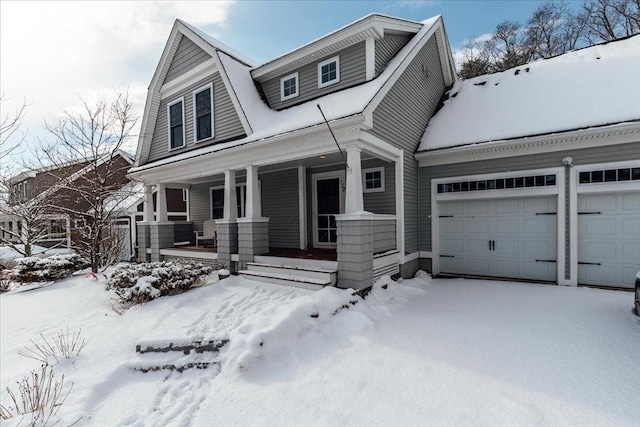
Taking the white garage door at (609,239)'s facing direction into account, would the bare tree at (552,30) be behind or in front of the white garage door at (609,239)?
behind

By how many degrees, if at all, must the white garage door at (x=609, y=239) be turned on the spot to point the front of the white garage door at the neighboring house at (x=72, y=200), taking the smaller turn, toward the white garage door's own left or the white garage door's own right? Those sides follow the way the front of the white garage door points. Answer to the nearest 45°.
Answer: approximately 90° to the white garage door's own right

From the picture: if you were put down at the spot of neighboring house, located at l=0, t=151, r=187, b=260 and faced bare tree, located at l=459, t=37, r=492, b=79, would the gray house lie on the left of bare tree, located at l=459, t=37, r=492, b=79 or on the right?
right

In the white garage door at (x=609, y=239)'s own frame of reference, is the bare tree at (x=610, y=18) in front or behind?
behind

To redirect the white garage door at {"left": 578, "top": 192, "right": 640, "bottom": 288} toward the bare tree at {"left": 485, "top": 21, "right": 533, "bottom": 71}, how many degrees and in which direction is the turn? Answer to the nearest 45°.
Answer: approximately 180°

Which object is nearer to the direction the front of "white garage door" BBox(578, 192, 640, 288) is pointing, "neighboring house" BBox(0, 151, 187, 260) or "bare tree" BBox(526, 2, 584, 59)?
the neighboring house

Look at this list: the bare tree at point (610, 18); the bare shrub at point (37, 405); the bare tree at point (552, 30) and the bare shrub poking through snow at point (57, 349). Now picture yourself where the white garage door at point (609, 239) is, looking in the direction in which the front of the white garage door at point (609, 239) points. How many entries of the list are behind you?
2

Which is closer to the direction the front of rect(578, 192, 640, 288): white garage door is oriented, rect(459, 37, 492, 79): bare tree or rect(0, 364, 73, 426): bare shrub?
the bare shrub

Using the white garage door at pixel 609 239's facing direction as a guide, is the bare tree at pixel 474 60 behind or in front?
behind

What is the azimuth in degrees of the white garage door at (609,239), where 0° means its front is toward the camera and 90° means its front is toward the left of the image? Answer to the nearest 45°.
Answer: approximately 0°

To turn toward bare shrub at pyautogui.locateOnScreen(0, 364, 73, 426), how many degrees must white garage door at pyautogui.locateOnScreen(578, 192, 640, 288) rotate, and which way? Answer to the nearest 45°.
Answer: approximately 45° to its right
